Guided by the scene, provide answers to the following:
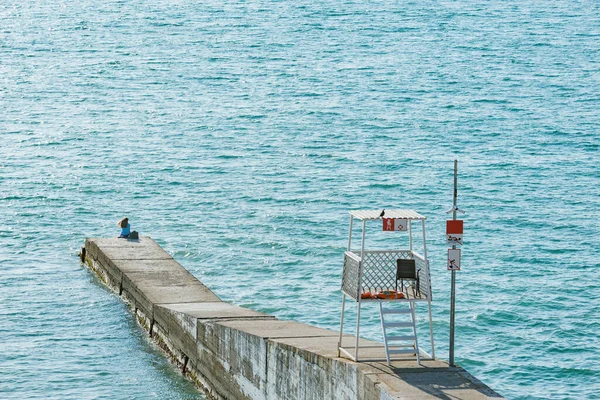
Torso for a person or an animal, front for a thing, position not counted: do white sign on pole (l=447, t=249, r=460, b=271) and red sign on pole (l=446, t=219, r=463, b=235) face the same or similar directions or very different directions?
same or similar directions

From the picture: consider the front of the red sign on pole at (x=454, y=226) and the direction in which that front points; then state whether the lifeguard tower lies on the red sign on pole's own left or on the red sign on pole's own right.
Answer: on the red sign on pole's own right

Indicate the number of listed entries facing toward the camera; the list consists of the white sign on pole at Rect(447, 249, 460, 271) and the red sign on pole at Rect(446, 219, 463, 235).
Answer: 2

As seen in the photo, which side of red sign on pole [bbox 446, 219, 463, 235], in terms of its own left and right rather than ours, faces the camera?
front

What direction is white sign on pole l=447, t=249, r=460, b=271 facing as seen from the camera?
toward the camera
